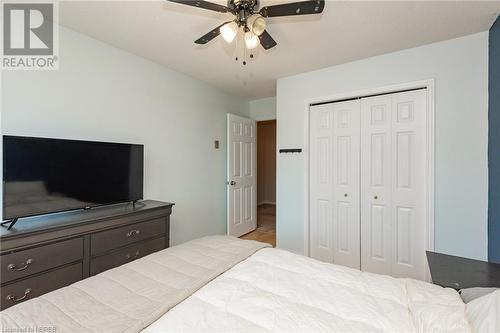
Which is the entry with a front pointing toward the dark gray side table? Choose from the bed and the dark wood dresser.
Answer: the dark wood dresser

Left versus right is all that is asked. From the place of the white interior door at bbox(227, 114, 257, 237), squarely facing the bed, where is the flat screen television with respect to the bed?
right

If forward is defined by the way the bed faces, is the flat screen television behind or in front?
in front

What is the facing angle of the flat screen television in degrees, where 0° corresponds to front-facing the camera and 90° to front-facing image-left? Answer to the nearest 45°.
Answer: approximately 315°

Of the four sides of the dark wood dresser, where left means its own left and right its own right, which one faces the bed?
front

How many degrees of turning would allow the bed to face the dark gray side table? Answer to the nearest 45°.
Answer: approximately 135° to its right

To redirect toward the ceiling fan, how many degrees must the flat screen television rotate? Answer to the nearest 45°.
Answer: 0° — it already faces it

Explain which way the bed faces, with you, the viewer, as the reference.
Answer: facing away from the viewer and to the left of the viewer
